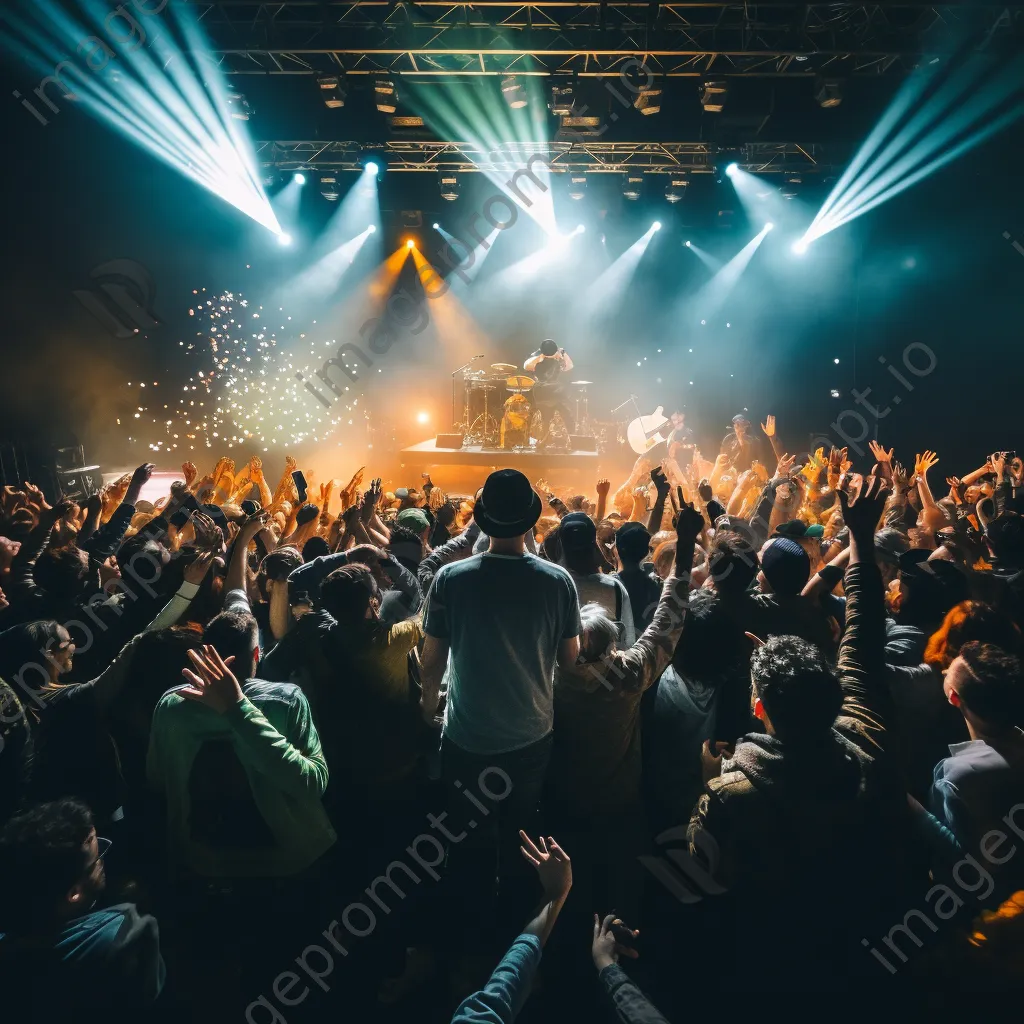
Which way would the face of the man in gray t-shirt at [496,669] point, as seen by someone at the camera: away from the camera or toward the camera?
away from the camera

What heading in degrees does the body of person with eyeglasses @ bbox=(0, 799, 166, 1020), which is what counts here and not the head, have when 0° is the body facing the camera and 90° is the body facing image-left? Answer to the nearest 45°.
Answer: approximately 225°

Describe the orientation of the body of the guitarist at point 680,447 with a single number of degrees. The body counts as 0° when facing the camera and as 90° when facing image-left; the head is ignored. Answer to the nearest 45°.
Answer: approximately 45°

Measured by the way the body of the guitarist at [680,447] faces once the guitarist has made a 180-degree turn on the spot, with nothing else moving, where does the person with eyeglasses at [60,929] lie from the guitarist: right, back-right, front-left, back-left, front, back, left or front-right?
back-right

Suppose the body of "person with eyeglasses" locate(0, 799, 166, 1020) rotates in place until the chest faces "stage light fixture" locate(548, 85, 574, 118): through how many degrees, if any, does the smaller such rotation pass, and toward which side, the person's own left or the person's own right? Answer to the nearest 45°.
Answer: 0° — they already face it

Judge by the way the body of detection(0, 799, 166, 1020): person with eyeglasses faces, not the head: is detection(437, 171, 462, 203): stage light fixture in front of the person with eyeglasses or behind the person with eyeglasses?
in front

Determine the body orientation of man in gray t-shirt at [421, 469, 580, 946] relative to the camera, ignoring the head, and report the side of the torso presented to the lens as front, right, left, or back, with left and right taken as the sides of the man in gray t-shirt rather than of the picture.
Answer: back

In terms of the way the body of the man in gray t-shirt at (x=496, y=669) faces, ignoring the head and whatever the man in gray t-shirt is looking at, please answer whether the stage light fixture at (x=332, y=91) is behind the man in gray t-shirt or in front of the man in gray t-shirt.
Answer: in front

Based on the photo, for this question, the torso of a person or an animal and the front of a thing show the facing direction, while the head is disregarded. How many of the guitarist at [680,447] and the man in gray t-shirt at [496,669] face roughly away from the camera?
1

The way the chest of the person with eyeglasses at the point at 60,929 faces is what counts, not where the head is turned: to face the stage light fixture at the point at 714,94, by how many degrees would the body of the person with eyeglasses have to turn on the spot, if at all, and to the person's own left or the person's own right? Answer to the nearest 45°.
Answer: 0° — they already face it

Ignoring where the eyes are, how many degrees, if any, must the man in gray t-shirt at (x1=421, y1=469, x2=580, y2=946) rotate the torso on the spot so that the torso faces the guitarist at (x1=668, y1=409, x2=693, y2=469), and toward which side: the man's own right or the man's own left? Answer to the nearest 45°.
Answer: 0° — they already face them

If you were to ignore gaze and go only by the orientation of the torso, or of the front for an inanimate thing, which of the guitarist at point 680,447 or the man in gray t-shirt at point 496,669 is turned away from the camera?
the man in gray t-shirt
